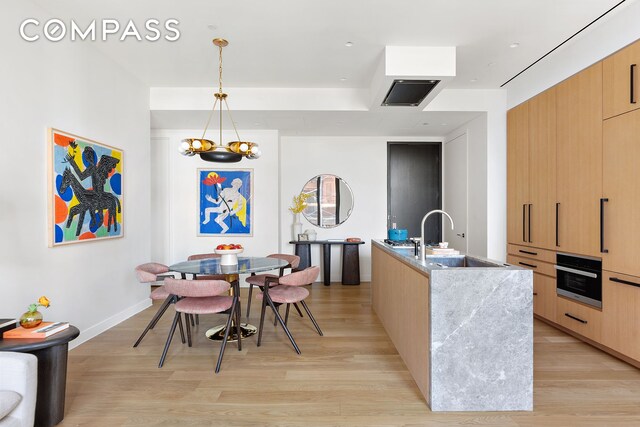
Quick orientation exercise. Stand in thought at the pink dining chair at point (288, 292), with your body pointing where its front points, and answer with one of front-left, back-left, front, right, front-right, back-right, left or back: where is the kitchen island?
back

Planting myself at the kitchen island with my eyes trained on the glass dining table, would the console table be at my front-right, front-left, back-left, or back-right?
front-right

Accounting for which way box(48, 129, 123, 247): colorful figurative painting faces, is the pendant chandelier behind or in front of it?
in front

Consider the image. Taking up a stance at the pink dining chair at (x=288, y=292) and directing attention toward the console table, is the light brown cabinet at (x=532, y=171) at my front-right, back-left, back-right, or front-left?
front-right

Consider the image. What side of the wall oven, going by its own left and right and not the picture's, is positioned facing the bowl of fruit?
front

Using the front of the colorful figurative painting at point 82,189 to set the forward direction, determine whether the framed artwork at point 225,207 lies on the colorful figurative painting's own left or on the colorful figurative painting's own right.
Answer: on the colorful figurative painting's own left

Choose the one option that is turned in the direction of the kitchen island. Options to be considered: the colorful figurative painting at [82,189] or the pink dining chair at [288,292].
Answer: the colorful figurative painting

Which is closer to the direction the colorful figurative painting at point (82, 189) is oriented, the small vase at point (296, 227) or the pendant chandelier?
the pendant chandelier

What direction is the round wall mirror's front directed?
toward the camera

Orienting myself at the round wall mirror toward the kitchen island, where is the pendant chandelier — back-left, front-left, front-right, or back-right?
front-right

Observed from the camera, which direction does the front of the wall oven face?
facing the viewer and to the left of the viewer

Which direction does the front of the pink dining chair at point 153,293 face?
to the viewer's right

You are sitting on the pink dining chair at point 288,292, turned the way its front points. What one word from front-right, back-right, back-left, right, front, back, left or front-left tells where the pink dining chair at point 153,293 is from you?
front-left

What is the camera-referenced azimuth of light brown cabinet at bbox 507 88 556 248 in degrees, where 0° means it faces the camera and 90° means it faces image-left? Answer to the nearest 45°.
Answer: approximately 45°

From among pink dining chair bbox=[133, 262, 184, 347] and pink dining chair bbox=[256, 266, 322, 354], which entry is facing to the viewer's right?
pink dining chair bbox=[133, 262, 184, 347]

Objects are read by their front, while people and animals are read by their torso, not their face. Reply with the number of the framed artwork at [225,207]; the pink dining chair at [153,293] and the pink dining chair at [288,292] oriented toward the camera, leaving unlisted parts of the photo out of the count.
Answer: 1

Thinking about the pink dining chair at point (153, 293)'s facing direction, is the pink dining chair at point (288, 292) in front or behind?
in front

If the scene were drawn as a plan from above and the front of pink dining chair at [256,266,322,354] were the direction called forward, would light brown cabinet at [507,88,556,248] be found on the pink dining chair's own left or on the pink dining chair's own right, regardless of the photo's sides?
on the pink dining chair's own right
